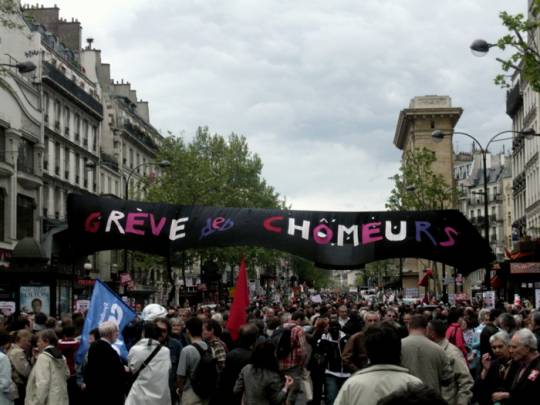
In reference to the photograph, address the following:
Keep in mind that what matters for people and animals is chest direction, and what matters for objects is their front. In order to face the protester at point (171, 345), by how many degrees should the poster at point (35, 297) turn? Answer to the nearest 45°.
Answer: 0° — it already faces them

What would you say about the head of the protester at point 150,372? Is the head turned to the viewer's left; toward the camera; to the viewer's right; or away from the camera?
away from the camera

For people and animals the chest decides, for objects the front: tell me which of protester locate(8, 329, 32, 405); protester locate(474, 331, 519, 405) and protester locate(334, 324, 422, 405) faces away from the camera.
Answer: protester locate(334, 324, 422, 405)

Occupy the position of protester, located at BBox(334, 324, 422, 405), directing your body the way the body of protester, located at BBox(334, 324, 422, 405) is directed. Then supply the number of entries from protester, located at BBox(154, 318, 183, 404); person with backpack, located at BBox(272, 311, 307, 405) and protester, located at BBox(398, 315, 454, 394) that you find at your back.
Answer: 0

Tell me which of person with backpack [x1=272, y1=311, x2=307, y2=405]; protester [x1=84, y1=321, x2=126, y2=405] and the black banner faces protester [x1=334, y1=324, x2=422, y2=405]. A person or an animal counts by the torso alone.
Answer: the black banner

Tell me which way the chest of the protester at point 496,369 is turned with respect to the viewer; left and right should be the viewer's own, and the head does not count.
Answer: facing the viewer and to the left of the viewer

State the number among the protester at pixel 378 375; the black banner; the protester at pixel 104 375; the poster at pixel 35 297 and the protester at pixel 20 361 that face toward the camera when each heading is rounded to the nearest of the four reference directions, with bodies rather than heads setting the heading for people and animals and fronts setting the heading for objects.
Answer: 2

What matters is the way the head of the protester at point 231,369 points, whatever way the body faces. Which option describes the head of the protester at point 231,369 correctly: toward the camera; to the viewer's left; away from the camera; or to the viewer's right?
away from the camera

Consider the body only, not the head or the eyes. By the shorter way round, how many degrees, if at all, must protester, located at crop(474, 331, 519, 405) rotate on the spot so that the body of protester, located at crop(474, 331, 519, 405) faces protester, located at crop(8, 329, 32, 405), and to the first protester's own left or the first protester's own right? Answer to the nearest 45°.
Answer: approximately 45° to the first protester's own right

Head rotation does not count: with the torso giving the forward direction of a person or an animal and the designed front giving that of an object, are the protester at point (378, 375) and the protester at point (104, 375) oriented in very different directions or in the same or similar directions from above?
same or similar directions

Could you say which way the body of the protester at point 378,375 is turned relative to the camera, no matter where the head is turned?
away from the camera

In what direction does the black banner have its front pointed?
toward the camera

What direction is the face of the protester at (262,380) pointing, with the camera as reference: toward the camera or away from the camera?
away from the camera

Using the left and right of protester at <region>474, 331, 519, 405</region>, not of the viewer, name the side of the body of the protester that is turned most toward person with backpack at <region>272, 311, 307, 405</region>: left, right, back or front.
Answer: right

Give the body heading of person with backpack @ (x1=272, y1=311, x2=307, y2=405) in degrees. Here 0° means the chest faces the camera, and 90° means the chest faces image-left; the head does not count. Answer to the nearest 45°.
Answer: approximately 225°
